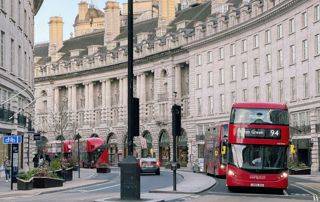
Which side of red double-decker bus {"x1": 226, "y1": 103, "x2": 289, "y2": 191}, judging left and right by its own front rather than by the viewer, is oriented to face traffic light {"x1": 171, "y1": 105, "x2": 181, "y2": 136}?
right

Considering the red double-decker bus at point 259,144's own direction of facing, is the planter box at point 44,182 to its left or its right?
on its right

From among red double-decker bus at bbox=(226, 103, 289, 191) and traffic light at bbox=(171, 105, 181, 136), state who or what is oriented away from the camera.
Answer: the traffic light

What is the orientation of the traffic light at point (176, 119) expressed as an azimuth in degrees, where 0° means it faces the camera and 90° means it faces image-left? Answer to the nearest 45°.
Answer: approximately 180°

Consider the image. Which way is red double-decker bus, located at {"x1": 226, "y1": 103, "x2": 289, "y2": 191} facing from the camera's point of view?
toward the camera

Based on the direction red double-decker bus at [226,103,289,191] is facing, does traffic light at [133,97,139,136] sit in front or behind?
in front

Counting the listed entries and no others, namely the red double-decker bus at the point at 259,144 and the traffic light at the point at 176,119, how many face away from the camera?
1
